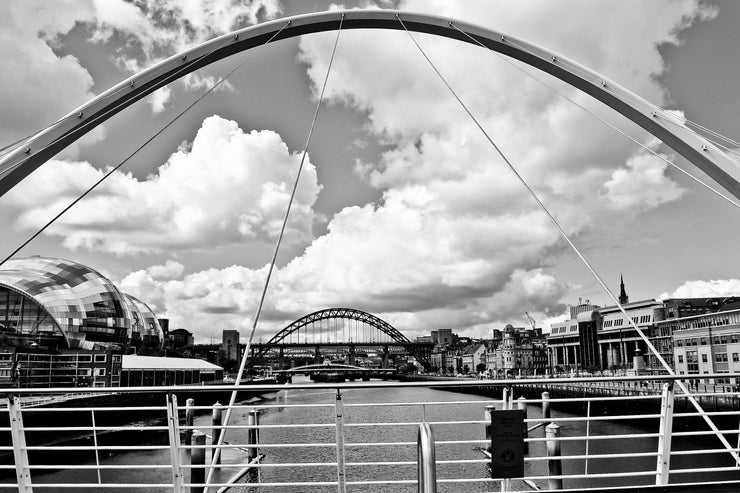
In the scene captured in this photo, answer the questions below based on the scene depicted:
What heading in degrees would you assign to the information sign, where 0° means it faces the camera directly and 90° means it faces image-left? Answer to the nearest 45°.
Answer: approximately 0°
